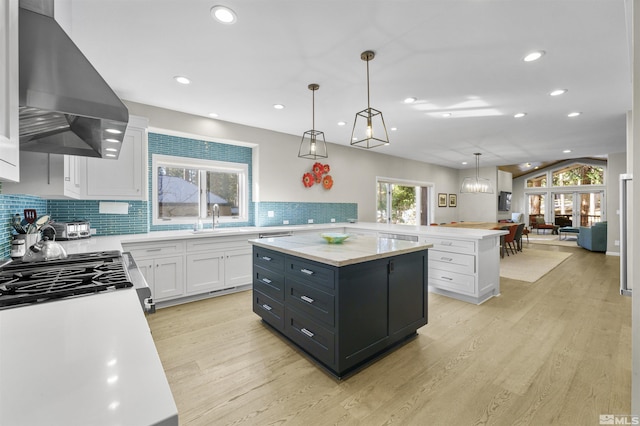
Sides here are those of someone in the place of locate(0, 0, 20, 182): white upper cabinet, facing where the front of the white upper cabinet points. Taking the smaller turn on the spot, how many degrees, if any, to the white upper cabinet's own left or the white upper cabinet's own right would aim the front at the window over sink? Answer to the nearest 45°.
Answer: approximately 45° to the white upper cabinet's own left

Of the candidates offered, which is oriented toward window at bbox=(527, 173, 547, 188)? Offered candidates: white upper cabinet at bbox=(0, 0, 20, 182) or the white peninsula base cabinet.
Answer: the white upper cabinet

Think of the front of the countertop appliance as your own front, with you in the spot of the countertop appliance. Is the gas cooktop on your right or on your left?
on your right

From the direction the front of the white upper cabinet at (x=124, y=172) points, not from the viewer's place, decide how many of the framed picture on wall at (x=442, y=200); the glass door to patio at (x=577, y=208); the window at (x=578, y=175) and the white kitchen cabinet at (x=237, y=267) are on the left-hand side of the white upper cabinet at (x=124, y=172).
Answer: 4

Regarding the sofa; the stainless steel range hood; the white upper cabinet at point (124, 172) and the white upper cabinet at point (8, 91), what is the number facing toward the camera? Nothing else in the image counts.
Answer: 1

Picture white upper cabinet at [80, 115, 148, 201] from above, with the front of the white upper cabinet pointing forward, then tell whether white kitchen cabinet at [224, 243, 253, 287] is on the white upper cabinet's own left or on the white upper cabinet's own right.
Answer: on the white upper cabinet's own left

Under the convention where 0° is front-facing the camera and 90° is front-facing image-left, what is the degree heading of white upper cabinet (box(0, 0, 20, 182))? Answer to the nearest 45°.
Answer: approximately 270°

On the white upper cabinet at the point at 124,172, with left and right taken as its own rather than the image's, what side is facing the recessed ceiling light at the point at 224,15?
front

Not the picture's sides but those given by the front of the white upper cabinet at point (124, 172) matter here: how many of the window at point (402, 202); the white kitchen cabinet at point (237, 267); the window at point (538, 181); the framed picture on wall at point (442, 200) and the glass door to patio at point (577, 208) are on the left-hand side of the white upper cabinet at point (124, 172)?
5

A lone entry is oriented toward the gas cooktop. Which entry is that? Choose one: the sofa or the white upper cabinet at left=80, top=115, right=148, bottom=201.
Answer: the white upper cabinet

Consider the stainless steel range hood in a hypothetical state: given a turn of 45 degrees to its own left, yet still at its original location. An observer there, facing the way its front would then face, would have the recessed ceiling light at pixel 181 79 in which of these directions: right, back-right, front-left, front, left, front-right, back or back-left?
front

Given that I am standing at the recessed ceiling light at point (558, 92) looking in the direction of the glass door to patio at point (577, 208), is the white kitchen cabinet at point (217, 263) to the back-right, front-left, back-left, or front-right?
back-left

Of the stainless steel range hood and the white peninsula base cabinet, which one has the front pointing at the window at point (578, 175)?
the stainless steel range hood

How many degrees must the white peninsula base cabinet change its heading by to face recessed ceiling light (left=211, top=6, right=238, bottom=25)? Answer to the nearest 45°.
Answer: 0° — it already faces it
